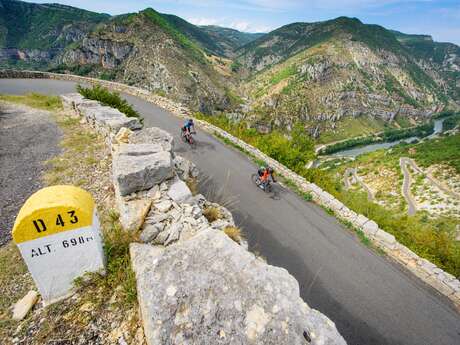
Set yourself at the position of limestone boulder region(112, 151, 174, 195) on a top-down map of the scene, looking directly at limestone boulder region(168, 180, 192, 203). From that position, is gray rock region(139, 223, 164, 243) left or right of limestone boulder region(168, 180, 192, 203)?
right

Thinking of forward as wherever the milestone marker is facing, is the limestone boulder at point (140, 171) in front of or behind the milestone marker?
behind

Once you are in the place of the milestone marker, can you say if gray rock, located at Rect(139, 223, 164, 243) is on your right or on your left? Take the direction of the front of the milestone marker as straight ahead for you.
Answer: on your left

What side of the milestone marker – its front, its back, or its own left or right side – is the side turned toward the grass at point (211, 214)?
left

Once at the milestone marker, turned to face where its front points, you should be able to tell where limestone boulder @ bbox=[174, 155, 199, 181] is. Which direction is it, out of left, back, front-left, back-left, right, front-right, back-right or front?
back-left

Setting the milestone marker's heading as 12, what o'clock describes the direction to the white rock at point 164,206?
The white rock is roughly at 8 o'clock from the milestone marker.

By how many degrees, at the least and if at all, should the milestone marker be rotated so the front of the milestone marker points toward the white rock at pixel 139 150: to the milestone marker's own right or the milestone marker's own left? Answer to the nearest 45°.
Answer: approximately 135° to the milestone marker's own left

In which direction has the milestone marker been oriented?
toward the camera

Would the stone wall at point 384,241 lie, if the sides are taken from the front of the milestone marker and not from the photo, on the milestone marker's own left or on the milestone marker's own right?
on the milestone marker's own left

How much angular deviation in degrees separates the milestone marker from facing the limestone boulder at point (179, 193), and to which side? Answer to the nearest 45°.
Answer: approximately 135° to its left

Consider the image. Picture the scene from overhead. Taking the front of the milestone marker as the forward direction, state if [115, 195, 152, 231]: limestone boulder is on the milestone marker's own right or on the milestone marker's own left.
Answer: on the milestone marker's own left
